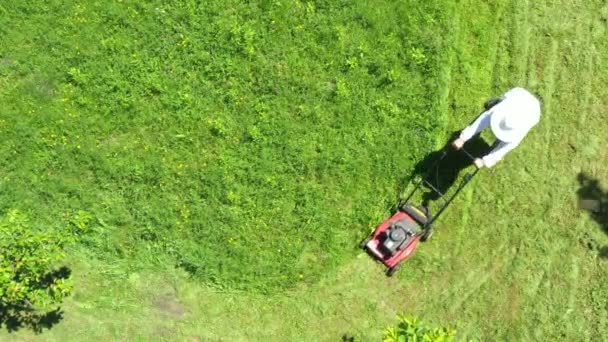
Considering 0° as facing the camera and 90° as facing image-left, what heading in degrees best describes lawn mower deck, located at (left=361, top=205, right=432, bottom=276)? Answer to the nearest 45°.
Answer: approximately 45°

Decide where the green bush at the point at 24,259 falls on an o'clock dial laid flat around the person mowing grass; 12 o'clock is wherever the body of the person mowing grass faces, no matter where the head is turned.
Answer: The green bush is roughly at 12 o'clock from the person mowing grass.

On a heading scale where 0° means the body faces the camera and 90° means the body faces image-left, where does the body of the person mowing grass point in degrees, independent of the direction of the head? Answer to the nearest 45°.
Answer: approximately 45°
